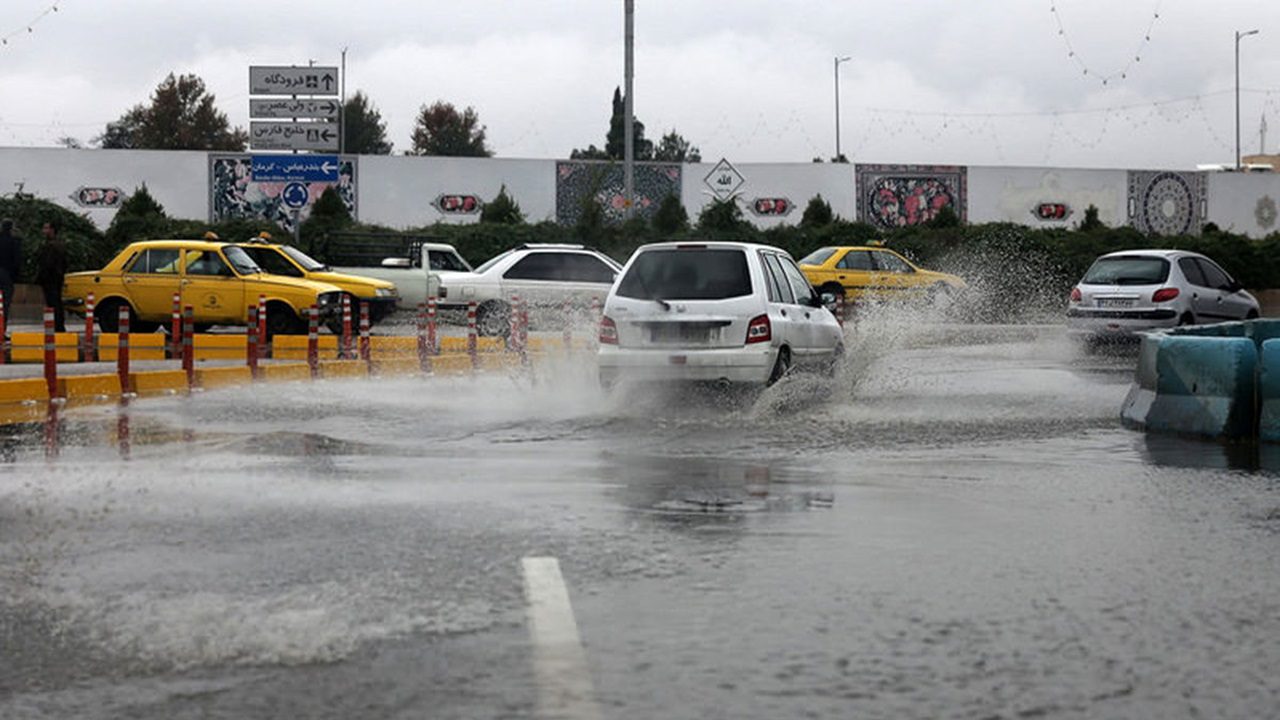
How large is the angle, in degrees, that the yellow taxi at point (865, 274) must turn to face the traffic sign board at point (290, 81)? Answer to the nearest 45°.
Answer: approximately 135° to its right

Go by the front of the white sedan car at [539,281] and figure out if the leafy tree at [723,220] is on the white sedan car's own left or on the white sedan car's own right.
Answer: on the white sedan car's own left

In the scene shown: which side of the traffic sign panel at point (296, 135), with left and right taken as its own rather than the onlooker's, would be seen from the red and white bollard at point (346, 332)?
front

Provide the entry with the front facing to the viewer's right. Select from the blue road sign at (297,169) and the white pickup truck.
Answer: the white pickup truck

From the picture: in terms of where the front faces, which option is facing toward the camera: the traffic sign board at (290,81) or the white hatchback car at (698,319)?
the traffic sign board

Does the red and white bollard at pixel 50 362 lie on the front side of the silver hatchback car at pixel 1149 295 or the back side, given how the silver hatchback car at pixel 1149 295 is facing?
on the back side

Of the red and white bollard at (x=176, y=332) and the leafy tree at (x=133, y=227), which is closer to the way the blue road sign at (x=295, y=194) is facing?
the red and white bollard

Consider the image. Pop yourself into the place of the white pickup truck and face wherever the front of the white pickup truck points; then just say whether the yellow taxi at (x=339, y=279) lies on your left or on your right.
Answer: on your right

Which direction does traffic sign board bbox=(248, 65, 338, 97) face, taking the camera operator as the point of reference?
facing the viewer

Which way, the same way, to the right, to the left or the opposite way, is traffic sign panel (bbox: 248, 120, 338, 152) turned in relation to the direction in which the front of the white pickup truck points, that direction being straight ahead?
to the right

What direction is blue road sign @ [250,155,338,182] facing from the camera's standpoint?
toward the camera

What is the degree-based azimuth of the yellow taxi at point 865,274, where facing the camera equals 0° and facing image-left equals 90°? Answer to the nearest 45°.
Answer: approximately 270°

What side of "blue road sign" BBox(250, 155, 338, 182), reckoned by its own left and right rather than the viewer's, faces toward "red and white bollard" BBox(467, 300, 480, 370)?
front

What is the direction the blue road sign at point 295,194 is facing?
toward the camera

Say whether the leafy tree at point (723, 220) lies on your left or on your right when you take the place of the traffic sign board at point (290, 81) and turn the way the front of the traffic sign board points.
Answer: on your left

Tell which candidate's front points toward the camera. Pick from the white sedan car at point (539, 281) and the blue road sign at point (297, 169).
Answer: the blue road sign

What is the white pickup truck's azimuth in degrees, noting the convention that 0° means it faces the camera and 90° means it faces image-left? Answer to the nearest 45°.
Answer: approximately 270°
